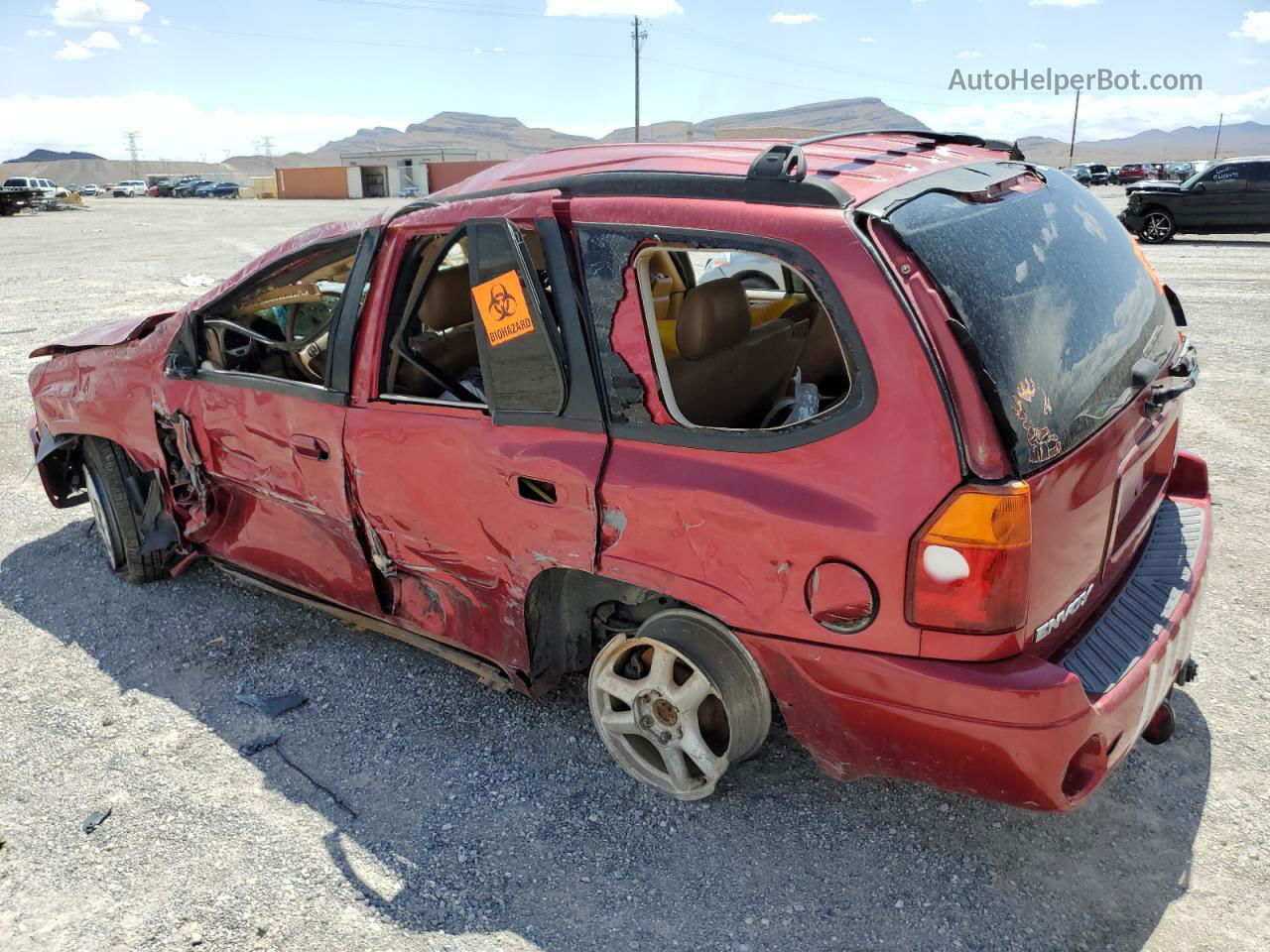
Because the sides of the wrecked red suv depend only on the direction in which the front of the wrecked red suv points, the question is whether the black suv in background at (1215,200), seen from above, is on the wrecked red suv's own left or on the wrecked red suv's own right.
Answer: on the wrecked red suv's own right

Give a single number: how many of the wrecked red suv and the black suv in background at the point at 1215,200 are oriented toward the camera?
0

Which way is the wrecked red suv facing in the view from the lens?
facing away from the viewer and to the left of the viewer

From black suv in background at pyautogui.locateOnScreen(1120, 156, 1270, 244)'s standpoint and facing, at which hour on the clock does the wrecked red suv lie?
The wrecked red suv is roughly at 9 o'clock from the black suv in background.

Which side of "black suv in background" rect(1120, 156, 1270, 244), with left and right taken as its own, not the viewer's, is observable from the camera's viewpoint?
left
